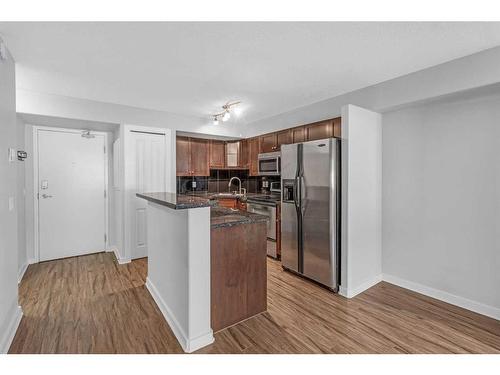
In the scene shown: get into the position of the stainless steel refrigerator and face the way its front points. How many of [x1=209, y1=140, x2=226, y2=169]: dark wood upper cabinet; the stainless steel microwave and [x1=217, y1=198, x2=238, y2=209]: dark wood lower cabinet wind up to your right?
3

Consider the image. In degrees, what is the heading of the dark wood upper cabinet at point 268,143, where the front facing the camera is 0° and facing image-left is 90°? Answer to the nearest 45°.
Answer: approximately 45°

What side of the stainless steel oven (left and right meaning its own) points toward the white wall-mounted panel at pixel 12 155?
front

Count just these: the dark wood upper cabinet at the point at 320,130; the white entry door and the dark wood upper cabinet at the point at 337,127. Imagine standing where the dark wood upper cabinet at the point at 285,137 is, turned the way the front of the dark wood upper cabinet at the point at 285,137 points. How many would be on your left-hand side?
2

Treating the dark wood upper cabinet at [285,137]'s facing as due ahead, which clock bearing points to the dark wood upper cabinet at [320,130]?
the dark wood upper cabinet at [320,130] is roughly at 9 o'clock from the dark wood upper cabinet at [285,137].

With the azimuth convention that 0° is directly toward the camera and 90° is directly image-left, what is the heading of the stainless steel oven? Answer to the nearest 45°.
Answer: approximately 45°

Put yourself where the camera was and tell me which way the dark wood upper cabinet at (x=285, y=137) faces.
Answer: facing the viewer and to the left of the viewer

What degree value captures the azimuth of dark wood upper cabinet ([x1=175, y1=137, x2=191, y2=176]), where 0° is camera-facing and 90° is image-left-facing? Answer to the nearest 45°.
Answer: approximately 0°

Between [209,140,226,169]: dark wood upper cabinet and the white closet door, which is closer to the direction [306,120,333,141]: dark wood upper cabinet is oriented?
the white closet door

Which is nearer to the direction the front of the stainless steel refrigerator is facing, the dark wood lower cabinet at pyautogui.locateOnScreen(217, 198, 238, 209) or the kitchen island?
the kitchen island

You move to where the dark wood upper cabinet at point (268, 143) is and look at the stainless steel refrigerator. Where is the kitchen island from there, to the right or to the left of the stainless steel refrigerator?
right
